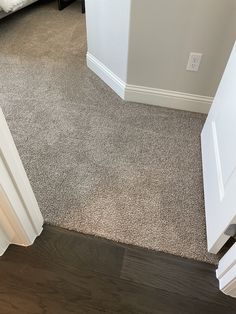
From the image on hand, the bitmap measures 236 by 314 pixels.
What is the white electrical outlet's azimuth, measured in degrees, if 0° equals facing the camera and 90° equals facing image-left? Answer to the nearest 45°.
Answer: approximately 0°

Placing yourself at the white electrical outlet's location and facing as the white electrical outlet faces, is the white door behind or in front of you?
in front
